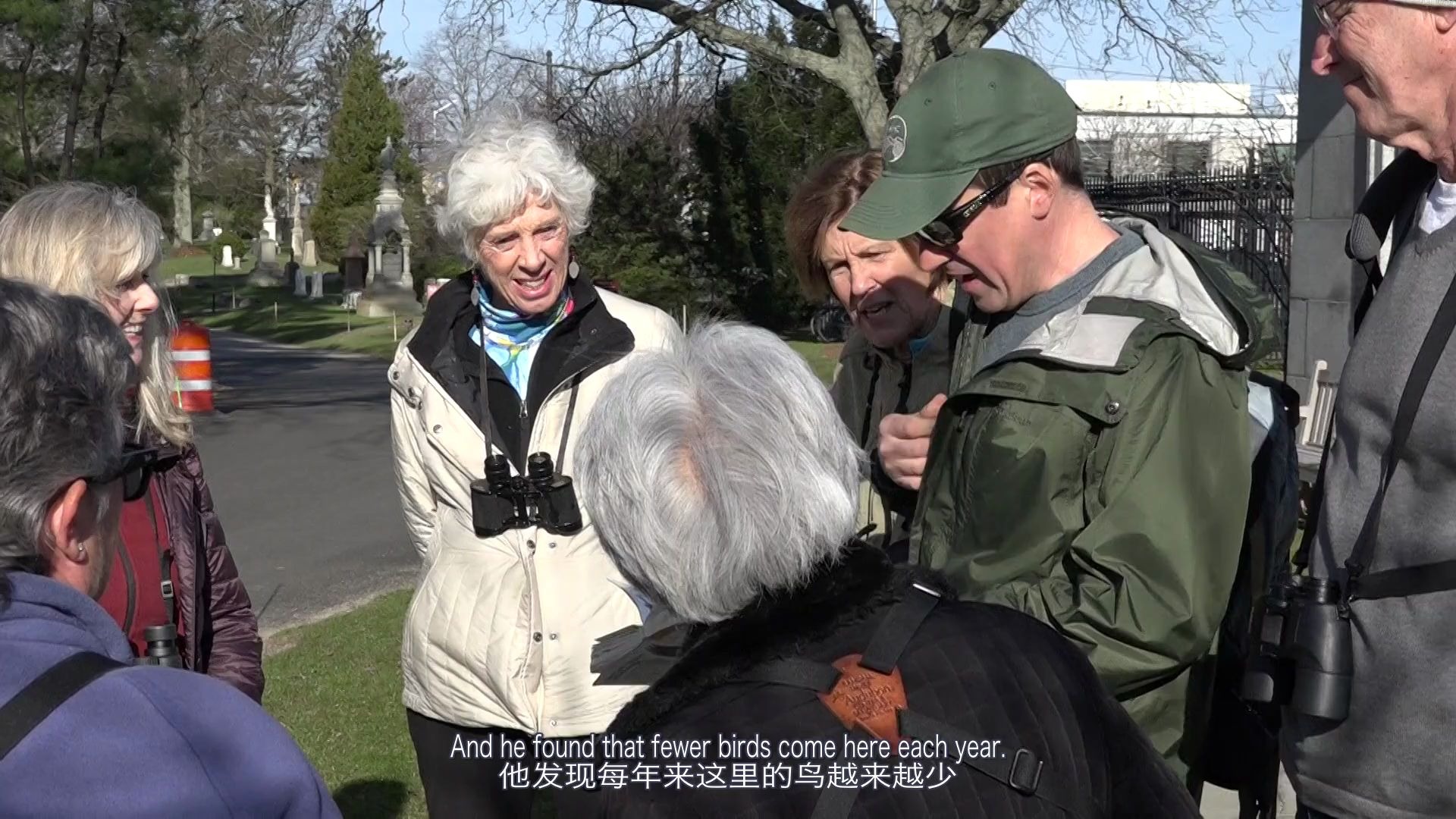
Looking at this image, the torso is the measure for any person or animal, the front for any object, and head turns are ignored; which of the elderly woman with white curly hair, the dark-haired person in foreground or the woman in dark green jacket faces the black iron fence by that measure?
the dark-haired person in foreground

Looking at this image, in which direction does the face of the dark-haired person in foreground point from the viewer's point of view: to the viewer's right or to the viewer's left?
to the viewer's right

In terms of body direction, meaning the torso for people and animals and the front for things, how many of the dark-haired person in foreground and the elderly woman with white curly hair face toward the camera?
1

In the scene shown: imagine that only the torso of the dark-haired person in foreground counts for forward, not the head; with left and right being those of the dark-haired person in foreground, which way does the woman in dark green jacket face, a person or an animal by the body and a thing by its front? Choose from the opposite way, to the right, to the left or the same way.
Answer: the opposite way

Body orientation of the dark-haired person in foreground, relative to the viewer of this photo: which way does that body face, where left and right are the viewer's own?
facing away from the viewer and to the right of the viewer

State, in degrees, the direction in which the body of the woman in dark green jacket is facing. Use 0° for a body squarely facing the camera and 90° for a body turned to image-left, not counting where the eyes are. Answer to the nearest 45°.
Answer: approximately 0°

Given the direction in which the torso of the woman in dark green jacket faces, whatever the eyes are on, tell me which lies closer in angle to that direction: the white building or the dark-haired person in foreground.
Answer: the dark-haired person in foreground

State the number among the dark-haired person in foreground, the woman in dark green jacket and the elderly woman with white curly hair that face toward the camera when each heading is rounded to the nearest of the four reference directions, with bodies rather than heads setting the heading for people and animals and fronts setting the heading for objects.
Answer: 2

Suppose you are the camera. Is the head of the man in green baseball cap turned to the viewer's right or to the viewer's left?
to the viewer's left

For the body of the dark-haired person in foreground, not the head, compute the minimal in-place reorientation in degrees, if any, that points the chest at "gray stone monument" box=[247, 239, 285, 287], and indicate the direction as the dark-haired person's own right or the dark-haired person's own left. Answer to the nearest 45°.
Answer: approximately 45° to the dark-haired person's own left

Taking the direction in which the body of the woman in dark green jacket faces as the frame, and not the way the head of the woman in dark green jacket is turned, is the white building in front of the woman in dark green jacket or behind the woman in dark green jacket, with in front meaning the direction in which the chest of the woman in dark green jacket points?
behind

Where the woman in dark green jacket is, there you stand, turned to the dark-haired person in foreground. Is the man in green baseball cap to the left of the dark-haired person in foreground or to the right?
left

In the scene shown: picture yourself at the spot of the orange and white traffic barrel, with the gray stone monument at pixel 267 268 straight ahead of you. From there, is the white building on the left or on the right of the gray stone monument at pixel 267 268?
right
